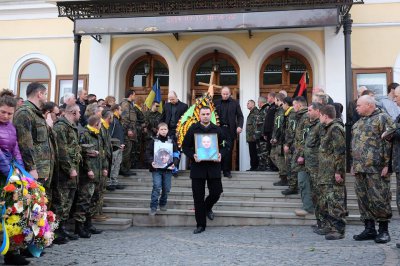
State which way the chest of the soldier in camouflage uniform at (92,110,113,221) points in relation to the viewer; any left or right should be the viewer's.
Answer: facing to the right of the viewer

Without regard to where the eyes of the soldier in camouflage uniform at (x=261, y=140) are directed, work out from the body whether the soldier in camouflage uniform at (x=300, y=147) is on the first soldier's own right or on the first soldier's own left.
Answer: on the first soldier's own left

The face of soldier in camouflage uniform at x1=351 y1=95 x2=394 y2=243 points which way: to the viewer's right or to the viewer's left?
to the viewer's left

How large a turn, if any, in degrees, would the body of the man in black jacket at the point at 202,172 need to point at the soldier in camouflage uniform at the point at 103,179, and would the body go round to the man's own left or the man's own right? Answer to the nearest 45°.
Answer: approximately 90° to the man's own right

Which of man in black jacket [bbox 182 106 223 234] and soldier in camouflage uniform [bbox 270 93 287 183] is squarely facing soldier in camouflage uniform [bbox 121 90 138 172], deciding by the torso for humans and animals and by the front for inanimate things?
soldier in camouflage uniform [bbox 270 93 287 183]

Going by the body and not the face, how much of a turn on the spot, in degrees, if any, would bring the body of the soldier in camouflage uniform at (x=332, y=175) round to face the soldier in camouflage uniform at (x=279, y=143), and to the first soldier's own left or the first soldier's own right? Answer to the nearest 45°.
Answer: approximately 45° to the first soldier's own right

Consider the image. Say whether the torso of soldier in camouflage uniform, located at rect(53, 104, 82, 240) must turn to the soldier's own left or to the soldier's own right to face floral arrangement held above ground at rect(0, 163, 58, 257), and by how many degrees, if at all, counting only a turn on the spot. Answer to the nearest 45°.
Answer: approximately 90° to the soldier's own right

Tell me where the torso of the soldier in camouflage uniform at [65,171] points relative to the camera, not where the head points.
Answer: to the viewer's right

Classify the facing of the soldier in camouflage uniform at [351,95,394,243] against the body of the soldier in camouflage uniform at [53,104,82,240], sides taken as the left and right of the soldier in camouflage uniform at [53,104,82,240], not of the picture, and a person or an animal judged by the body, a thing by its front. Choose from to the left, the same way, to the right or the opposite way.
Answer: the opposite way

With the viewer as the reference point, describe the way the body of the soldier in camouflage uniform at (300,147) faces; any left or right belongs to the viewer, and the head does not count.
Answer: facing to the left of the viewer

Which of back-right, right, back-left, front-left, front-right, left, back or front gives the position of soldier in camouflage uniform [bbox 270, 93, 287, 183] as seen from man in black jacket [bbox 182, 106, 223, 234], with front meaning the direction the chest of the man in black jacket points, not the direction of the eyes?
back-left

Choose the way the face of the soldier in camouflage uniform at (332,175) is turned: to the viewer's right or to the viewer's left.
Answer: to the viewer's left

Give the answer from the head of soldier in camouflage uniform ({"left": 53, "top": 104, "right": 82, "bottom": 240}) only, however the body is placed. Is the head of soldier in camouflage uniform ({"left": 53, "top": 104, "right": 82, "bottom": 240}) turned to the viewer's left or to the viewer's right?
to the viewer's right

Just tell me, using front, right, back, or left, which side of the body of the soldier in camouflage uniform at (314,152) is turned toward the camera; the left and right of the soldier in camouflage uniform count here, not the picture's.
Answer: left

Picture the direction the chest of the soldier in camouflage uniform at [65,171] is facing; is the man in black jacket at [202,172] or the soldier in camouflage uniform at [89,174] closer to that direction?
the man in black jacket
